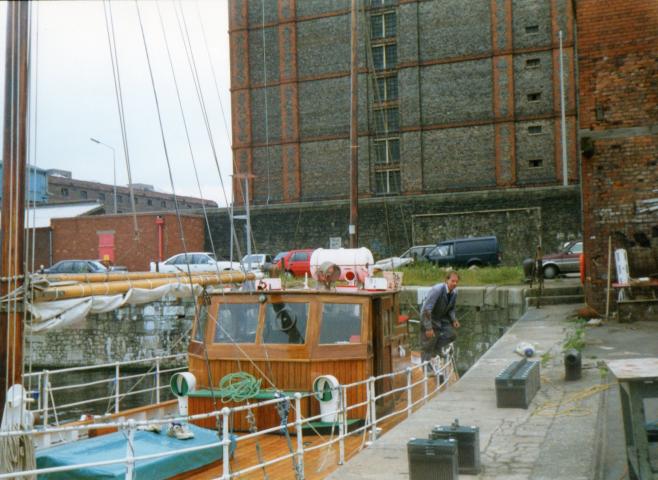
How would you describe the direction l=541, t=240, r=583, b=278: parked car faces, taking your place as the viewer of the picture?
facing to the left of the viewer

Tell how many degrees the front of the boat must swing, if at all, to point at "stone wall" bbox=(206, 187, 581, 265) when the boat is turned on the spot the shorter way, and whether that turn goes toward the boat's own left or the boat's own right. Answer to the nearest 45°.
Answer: approximately 135° to the boat's own right

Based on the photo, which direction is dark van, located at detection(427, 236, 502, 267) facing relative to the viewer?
to the viewer's left

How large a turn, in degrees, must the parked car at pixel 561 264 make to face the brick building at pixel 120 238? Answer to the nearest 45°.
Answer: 0° — it already faces it

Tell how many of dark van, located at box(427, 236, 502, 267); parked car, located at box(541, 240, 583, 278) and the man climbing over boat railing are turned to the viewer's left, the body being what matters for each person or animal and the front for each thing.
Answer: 2

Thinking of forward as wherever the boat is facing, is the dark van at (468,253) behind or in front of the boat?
behind

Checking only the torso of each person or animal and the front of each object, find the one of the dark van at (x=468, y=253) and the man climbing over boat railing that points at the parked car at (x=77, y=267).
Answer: the dark van

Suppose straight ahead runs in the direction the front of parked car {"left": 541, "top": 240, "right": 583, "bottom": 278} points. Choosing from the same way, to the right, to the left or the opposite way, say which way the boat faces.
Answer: to the left

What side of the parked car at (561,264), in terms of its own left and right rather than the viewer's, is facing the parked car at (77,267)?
front
